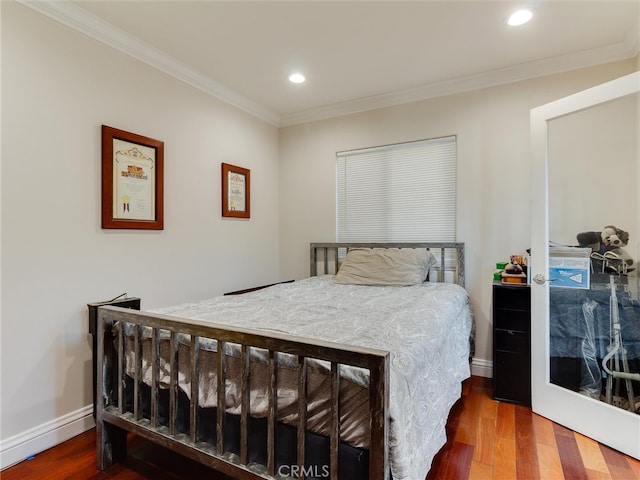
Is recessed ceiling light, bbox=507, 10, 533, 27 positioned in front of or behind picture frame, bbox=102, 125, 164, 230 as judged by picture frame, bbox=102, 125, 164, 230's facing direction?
in front

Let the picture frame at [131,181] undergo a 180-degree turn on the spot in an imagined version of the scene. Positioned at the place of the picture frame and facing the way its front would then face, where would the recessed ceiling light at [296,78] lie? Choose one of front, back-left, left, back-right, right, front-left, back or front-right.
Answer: back-right

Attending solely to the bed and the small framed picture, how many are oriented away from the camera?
0

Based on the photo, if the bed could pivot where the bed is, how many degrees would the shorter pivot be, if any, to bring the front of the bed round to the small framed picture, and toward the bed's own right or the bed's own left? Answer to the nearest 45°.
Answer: approximately 135° to the bed's own right

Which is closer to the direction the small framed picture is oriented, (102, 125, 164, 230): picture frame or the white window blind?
the white window blind

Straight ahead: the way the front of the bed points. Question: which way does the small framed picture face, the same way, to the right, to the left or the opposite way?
to the left

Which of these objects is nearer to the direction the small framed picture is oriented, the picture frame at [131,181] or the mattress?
the mattress

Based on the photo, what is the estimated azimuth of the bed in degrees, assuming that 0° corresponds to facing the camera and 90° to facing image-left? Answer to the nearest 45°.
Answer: approximately 45°

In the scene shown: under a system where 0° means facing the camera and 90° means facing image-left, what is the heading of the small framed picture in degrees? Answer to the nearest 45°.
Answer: approximately 315°

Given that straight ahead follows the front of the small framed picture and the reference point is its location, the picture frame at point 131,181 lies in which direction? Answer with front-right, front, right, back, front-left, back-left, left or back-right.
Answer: right

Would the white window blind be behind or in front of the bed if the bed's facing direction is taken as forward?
behind

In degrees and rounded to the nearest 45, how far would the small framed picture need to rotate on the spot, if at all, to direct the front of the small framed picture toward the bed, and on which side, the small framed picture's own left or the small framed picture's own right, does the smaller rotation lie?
approximately 45° to the small framed picture's own right

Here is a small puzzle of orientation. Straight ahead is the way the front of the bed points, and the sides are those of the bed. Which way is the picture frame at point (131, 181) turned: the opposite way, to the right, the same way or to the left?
to the left

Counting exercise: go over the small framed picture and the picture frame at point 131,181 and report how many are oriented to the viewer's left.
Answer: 0
